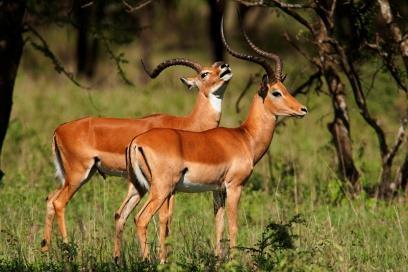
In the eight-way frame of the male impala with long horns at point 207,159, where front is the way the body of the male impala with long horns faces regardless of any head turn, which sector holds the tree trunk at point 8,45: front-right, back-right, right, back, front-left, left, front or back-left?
back-left

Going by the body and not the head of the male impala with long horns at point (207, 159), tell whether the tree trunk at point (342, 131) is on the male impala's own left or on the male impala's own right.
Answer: on the male impala's own left

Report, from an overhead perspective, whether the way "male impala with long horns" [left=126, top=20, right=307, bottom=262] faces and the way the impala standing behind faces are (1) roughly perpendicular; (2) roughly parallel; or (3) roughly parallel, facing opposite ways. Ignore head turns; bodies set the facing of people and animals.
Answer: roughly parallel

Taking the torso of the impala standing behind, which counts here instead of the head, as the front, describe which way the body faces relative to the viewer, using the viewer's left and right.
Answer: facing to the right of the viewer

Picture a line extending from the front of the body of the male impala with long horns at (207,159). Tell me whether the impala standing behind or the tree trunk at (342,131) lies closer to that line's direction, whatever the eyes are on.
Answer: the tree trunk

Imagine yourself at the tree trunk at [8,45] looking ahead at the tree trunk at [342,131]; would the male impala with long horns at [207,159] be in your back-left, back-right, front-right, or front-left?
front-right

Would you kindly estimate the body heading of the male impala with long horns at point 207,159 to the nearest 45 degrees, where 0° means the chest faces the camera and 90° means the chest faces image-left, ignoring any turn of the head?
approximately 270°

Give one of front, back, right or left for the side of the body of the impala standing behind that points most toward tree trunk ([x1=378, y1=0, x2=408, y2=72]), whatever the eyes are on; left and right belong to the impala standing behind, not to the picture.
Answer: front

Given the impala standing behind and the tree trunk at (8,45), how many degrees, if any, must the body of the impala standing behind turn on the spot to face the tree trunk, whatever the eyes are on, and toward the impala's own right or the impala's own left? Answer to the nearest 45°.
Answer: approximately 135° to the impala's own left

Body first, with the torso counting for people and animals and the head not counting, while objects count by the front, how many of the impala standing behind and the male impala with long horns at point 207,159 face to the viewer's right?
2
